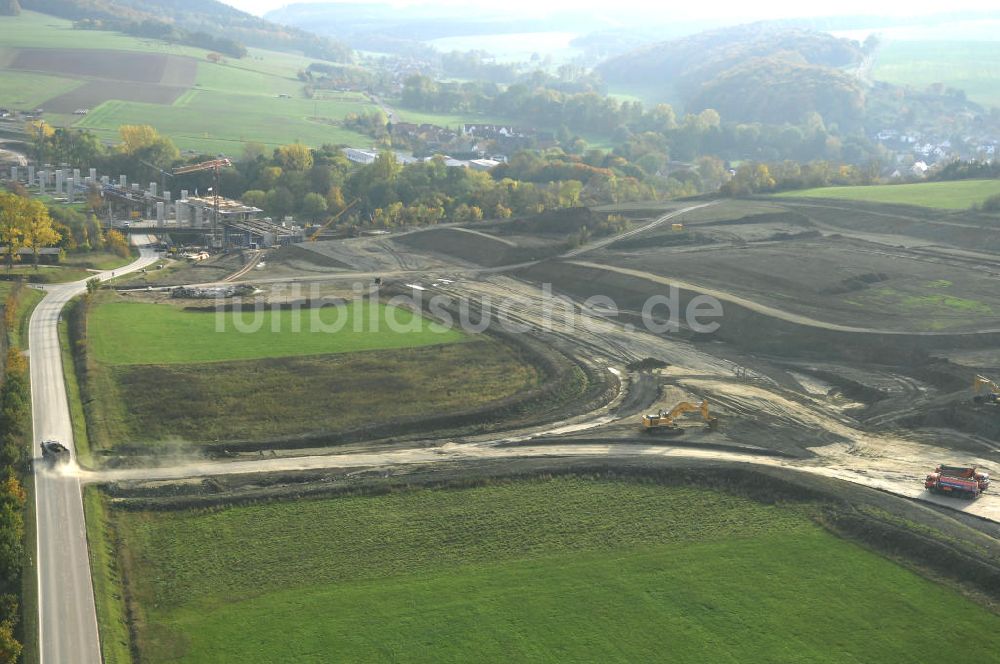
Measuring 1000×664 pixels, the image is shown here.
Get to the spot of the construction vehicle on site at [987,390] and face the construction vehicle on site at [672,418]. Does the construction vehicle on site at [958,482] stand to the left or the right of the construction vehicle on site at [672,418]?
left

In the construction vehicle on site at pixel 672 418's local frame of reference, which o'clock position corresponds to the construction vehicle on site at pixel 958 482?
the construction vehicle on site at pixel 958 482 is roughly at 1 o'clock from the construction vehicle on site at pixel 672 418.

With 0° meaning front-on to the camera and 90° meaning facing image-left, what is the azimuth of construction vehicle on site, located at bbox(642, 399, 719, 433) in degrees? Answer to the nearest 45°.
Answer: approximately 270°

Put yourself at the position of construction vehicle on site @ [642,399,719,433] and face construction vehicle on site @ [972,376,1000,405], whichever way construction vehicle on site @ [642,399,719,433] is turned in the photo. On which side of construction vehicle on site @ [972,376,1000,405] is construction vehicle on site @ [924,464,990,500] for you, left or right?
right

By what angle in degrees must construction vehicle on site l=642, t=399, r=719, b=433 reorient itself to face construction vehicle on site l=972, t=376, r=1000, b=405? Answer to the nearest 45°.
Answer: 0° — it already faces it
